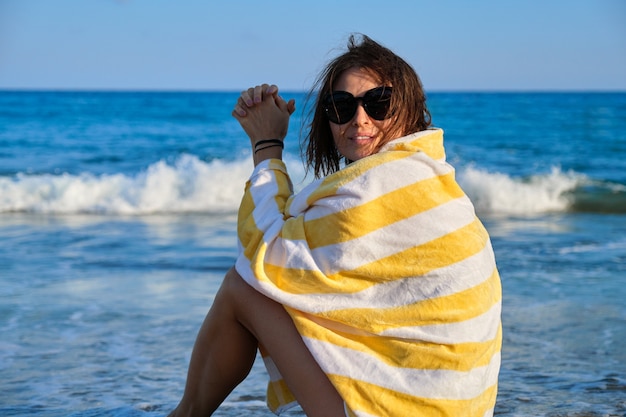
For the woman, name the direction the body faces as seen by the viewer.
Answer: to the viewer's left

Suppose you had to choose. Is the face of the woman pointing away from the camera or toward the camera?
toward the camera
